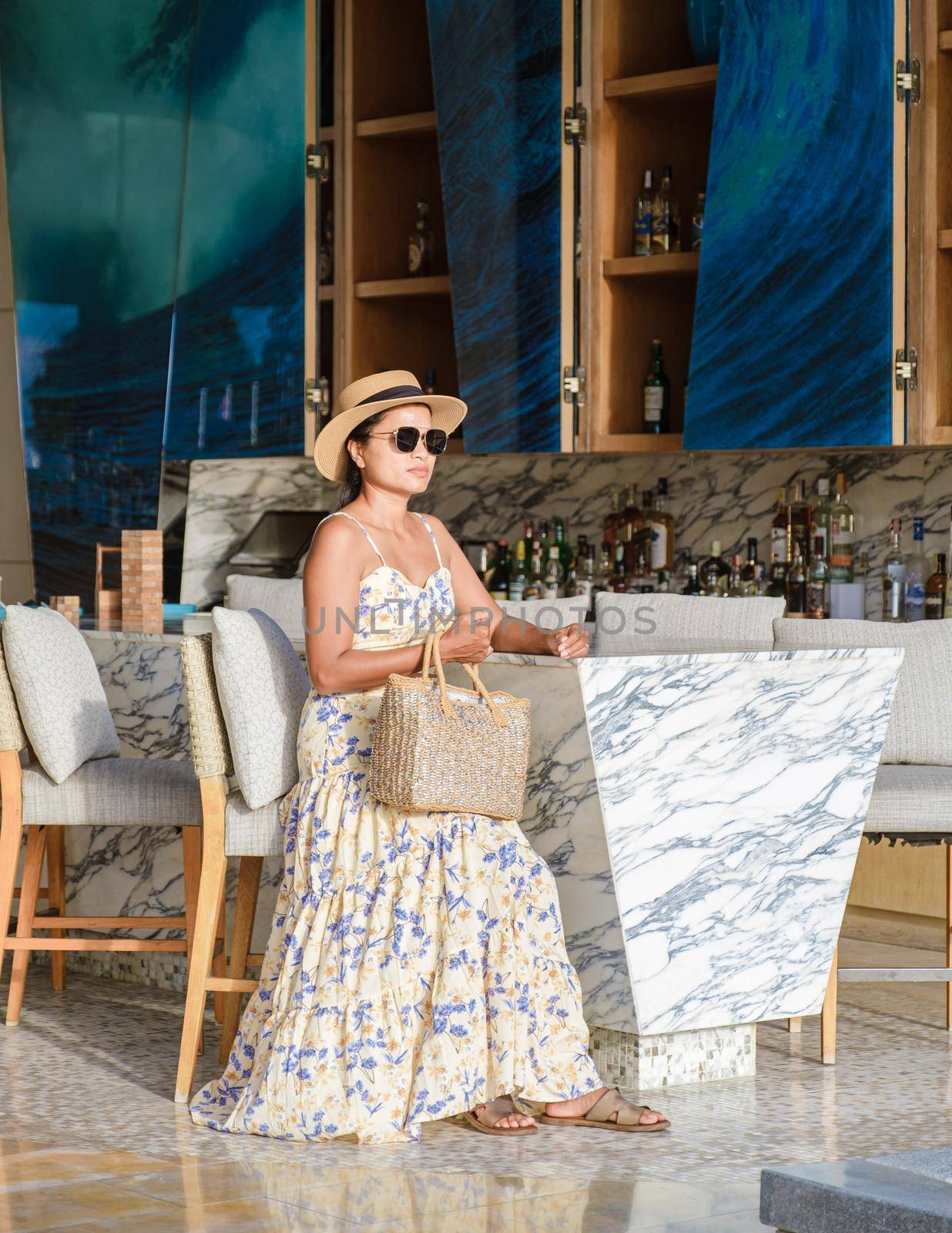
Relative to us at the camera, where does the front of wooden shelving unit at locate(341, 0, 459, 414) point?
facing the viewer

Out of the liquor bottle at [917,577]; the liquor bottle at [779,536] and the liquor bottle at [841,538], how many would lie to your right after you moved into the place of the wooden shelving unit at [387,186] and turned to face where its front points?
0

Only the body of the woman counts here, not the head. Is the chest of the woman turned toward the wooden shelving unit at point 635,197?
no

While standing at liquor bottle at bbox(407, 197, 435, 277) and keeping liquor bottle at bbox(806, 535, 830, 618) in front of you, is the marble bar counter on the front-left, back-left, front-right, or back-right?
front-right

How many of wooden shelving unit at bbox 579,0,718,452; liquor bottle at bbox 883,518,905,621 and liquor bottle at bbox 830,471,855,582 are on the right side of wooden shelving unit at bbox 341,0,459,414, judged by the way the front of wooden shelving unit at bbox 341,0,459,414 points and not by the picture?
0

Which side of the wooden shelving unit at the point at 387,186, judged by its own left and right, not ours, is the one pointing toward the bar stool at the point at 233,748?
front

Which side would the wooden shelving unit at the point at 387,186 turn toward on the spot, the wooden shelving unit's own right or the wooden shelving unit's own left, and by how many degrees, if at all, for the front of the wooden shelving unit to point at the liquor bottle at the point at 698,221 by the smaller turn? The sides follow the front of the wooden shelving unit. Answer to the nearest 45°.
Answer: approximately 45° to the wooden shelving unit's own left

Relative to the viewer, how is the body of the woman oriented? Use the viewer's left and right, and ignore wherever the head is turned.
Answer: facing the viewer and to the right of the viewer

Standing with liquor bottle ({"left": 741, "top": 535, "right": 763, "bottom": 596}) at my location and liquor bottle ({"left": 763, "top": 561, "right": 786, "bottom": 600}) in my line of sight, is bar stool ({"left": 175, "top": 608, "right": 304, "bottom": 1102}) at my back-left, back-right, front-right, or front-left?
back-right

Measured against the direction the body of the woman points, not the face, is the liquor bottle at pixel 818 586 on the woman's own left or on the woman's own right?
on the woman's own left

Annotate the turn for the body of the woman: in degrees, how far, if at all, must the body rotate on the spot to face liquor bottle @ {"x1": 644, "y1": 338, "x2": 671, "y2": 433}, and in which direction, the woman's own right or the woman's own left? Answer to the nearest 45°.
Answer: approximately 135° to the woman's own left

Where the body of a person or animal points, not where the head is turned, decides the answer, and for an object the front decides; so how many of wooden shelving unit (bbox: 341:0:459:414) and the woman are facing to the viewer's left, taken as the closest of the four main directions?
0

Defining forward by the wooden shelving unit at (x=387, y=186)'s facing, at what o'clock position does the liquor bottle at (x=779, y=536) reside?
The liquor bottle is roughly at 10 o'clock from the wooden shelving unit.

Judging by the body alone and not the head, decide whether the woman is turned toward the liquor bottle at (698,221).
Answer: no
